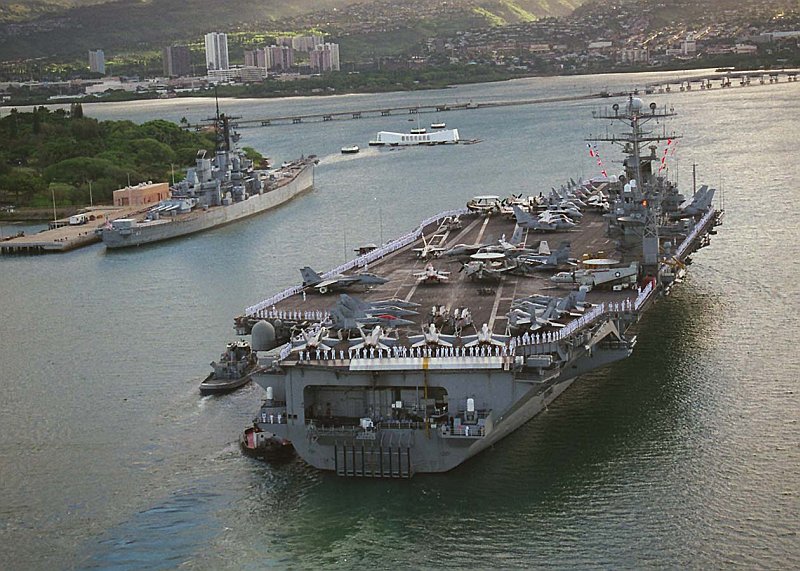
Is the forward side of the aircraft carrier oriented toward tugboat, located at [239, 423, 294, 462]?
no

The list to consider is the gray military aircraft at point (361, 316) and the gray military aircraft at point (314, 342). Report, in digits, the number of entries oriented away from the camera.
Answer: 1

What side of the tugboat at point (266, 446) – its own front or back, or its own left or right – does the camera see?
right

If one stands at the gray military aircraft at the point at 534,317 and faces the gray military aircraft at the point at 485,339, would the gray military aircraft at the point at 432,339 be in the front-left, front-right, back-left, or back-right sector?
front-right

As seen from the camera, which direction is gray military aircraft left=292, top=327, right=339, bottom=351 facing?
away from the camera

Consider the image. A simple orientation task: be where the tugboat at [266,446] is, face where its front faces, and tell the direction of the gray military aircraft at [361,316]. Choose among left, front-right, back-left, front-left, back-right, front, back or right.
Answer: front-left

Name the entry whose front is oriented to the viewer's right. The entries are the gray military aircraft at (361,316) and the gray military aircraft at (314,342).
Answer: the gray military aircraft at (361,316)

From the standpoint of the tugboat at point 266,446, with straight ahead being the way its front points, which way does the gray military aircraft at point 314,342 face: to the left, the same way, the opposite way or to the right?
to the left

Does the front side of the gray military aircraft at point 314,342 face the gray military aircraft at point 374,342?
no

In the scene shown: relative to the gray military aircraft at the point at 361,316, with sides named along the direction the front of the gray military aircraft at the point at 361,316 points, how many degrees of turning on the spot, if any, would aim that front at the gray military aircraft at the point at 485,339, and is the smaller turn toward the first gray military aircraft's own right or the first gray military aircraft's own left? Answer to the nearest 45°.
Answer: approximately 45° to the first gray military aircraft's own right

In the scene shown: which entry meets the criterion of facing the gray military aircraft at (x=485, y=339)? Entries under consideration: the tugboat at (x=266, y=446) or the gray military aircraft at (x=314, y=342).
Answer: the tugboat

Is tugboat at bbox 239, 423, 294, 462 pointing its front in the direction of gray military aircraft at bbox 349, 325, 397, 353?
yes

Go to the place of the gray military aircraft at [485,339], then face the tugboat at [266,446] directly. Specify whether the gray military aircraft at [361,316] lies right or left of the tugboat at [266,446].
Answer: right

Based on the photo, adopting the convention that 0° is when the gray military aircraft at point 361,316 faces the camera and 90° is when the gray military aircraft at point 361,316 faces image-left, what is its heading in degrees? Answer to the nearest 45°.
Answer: approximately 270°

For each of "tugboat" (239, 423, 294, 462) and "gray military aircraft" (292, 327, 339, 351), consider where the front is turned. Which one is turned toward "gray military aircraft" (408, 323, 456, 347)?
the tugboat
